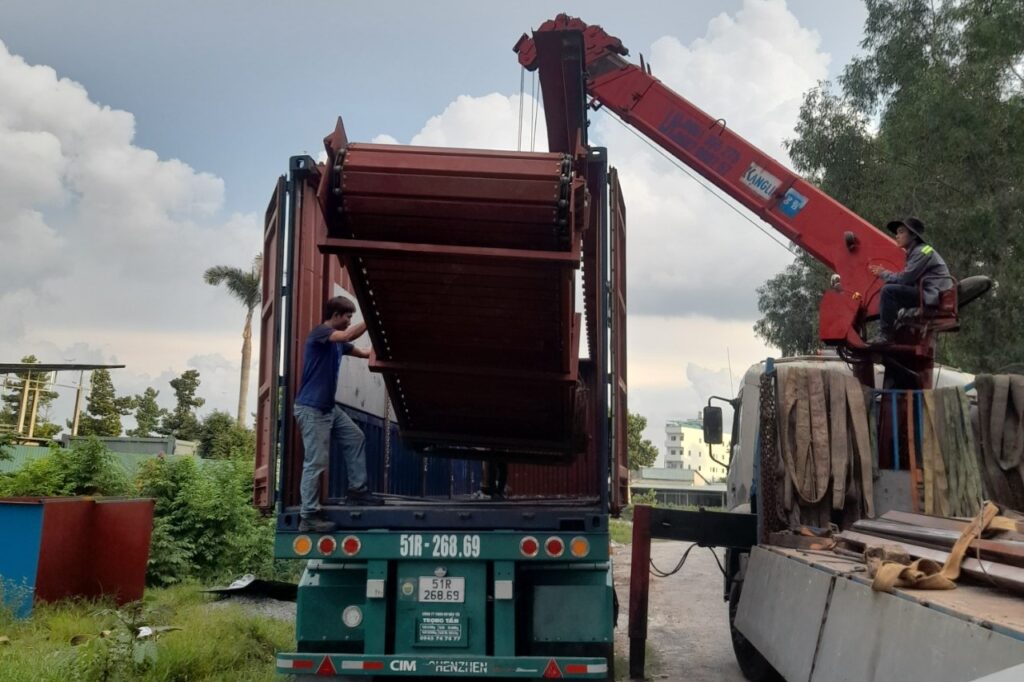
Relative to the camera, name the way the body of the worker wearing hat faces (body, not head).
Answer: to the viewer's left

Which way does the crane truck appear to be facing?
away from the camera

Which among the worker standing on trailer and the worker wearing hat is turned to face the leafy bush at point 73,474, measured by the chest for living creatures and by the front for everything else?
the worker wearing hat

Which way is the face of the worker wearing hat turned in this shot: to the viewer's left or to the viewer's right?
to the viewer's left

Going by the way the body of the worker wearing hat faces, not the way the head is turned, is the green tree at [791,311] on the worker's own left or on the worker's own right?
on the worker's own right

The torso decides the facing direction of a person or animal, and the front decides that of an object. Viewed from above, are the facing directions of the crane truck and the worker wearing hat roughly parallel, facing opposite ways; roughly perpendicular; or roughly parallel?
roughly perpendicular

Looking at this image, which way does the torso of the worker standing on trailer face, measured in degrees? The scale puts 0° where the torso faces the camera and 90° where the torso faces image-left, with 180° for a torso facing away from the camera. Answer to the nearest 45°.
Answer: approximately 270°

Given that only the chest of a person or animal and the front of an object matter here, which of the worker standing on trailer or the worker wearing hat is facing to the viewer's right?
the worker standing on trailer

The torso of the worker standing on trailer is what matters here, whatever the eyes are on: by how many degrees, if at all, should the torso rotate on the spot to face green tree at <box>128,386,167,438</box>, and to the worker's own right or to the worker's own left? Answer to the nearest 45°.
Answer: approximately 90° to the worker's own left
